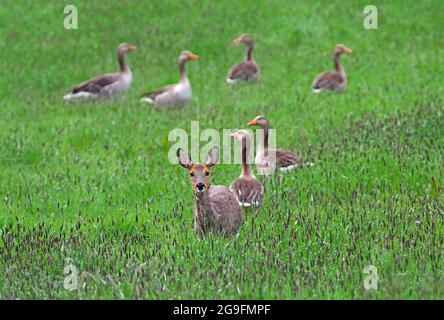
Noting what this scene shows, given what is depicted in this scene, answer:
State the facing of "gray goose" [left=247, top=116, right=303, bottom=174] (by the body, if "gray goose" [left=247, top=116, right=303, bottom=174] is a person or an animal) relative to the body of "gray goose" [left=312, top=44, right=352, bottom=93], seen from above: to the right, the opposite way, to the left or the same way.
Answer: the opposite way

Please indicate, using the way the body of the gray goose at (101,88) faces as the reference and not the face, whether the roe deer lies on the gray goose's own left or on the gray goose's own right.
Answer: on the gray goose's own right

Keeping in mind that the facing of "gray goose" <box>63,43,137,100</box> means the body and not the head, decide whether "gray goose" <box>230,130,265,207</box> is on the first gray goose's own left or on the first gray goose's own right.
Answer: on the first gray goose's own right

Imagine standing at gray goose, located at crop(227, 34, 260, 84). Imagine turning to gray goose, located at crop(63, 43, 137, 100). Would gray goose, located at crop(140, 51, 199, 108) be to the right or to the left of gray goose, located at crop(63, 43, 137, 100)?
left

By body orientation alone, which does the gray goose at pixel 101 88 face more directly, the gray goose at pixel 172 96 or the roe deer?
the gray goose

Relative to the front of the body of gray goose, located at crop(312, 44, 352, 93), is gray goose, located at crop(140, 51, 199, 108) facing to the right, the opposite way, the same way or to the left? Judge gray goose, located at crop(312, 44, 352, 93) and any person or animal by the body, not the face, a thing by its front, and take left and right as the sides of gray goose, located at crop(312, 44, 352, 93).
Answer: the same way

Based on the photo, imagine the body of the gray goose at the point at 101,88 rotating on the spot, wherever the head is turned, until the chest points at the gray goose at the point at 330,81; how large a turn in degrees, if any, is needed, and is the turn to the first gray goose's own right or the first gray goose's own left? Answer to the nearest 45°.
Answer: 0° — it already faces it

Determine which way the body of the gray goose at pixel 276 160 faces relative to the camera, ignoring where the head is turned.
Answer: to the viewer's left

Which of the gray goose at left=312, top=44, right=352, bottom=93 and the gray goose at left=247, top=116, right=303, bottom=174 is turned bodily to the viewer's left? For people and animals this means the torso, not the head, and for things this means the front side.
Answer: the gray goose at left=247, top=116, right=303, bottom=174

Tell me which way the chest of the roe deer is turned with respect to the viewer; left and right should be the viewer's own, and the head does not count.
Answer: facing the viewer and to the left of the viewer

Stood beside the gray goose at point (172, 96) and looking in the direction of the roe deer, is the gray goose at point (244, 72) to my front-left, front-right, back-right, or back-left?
back-left

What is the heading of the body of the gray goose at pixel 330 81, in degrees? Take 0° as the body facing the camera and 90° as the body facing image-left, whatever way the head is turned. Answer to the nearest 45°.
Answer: approximately 270°

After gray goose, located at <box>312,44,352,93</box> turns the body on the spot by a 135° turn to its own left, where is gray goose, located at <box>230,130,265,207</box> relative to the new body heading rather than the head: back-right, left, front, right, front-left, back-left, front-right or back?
back-left

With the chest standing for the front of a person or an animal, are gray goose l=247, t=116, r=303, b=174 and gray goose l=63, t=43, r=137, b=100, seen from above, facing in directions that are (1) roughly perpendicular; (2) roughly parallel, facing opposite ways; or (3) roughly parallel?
roughly parallel, facing opposite ways

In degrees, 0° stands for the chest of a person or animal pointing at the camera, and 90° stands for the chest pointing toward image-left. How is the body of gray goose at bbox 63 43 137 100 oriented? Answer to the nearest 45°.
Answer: approximately 270°

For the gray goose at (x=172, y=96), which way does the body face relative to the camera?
to the viewer's right
